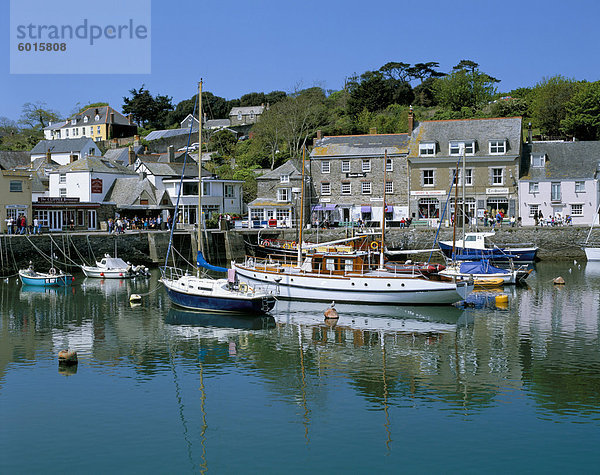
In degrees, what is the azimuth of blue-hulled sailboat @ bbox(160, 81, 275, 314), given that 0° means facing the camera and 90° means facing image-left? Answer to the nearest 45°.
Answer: approximately 135°

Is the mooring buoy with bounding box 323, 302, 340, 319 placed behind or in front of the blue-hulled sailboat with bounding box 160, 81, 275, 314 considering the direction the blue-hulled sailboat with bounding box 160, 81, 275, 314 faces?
behind

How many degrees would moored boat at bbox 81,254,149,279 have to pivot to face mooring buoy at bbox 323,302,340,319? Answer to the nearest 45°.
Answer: approximately 135° to its left

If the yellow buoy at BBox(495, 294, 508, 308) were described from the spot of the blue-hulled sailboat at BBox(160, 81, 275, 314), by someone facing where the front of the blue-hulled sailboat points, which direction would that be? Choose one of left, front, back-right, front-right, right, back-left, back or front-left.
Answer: back-right

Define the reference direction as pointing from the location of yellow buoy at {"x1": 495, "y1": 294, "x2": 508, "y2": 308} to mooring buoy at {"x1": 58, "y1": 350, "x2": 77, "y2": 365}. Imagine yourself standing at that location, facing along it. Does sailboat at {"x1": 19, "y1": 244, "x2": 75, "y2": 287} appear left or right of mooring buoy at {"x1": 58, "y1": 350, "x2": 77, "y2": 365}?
right

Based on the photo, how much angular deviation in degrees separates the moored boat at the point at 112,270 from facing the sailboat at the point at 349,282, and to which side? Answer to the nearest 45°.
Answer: approximately 135° to its left

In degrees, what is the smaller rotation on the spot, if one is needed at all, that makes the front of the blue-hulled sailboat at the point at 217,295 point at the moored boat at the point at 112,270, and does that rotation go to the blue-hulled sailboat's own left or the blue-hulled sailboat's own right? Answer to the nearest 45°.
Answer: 0° — it already faces it

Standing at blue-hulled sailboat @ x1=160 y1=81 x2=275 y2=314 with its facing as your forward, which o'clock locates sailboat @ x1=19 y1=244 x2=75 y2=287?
The sailboat is roughly at 12 o'clock from the blue-hulled sailboat.

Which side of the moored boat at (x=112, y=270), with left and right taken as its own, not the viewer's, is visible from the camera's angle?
left

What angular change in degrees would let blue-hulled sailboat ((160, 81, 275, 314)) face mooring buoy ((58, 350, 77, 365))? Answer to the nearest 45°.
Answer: approximately 90° to its left
